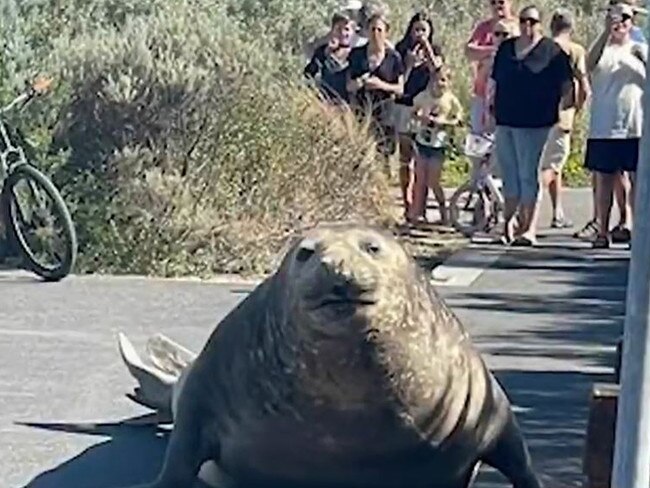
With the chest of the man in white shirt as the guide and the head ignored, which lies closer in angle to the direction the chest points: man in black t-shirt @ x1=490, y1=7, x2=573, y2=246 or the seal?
the seal

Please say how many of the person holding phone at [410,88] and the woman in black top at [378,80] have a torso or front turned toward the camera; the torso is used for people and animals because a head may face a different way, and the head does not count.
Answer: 2
